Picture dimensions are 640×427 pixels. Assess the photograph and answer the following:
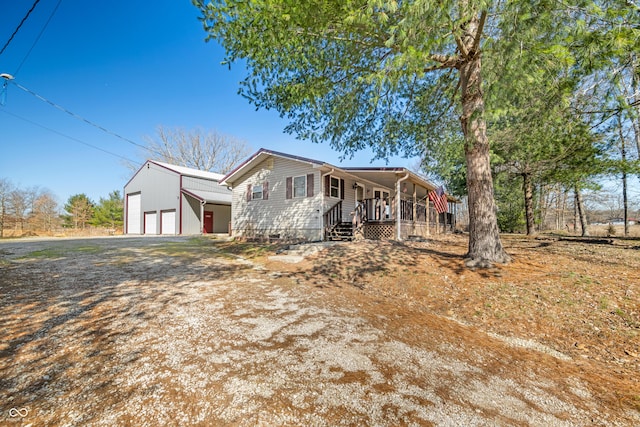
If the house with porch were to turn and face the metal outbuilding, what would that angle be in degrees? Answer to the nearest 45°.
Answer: approximately 180°

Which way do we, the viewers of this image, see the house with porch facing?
facing the viewer and to the right of the viewer

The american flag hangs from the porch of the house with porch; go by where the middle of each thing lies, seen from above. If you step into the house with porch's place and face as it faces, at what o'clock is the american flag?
The american flag is roughly at 10 o'clock from the house with porch.
